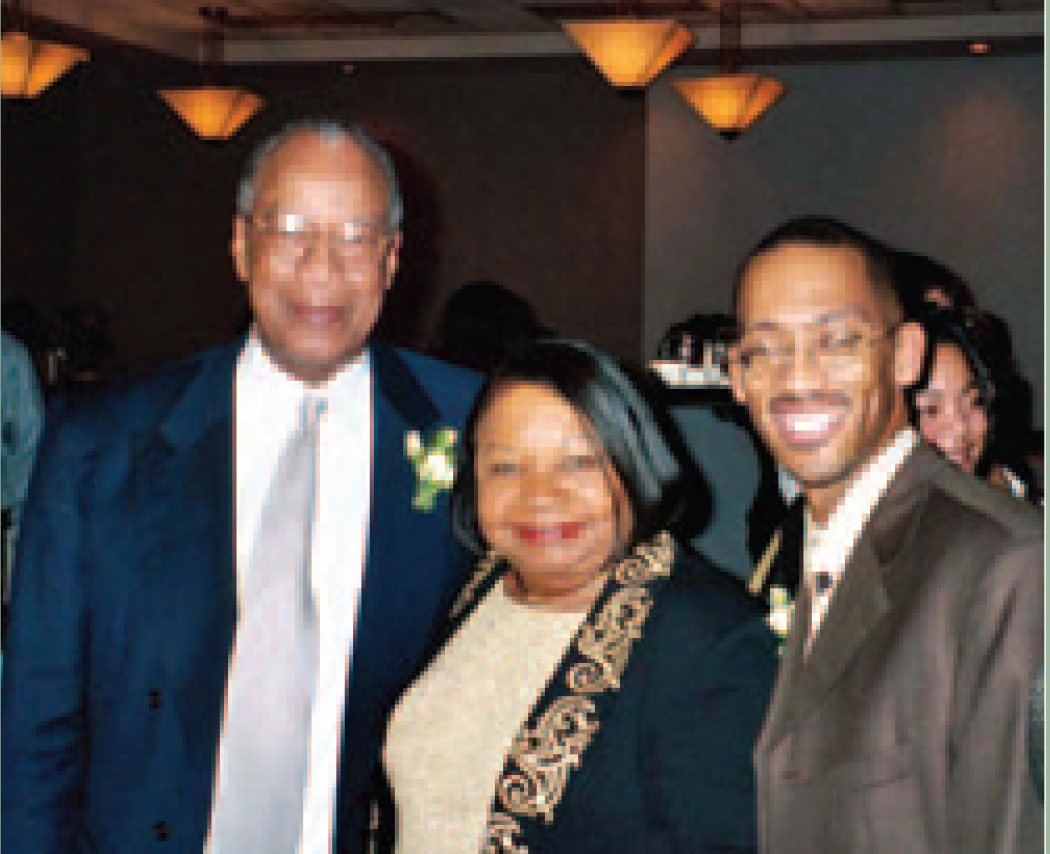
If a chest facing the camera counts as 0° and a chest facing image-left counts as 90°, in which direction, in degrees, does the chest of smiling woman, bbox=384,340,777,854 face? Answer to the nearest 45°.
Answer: approximately 45°

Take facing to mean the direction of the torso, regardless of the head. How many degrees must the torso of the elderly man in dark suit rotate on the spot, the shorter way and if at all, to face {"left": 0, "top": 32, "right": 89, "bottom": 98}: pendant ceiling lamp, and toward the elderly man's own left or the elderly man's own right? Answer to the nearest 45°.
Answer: approximately 180°

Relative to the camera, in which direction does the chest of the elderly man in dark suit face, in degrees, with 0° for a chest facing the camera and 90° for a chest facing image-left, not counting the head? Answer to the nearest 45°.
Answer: approximately 0°

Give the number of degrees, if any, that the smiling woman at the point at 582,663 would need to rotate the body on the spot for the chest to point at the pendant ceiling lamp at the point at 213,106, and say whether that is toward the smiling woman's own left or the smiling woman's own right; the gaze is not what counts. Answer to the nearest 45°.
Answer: approximately 135° to the smiling woman's own right

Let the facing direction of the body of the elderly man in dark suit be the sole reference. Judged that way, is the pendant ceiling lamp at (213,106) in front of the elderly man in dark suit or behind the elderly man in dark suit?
behind

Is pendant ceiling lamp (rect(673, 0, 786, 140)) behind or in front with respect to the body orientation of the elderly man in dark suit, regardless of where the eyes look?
behind

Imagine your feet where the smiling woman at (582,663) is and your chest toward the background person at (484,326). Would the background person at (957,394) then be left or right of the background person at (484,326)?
right

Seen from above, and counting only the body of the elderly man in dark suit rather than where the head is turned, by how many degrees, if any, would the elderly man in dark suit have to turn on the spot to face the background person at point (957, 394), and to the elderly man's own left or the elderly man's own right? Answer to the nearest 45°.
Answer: approximately 135° to the elderly man's own left
